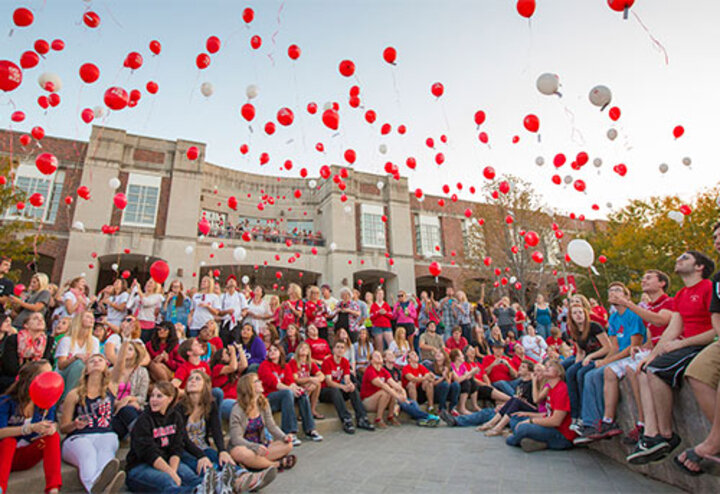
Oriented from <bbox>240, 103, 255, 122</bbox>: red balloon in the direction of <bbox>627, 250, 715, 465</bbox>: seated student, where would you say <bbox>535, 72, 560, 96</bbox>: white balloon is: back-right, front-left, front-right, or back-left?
front-left

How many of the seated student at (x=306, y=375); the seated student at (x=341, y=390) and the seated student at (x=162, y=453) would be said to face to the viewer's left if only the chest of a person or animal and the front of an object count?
0

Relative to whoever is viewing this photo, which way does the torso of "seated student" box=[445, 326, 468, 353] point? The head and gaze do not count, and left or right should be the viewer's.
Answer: facing the viewer

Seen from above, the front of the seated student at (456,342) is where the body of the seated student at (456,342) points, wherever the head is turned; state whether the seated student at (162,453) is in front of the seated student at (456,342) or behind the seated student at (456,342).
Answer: in front

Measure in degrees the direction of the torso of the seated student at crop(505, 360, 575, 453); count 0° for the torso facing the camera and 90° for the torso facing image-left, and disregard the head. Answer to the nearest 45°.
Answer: approximately 90°

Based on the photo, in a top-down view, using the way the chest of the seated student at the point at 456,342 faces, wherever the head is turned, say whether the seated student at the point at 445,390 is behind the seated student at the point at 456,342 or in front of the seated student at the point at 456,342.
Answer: in front

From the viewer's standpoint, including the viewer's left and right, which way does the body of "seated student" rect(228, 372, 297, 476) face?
facing the viewer and to the right of the viewer

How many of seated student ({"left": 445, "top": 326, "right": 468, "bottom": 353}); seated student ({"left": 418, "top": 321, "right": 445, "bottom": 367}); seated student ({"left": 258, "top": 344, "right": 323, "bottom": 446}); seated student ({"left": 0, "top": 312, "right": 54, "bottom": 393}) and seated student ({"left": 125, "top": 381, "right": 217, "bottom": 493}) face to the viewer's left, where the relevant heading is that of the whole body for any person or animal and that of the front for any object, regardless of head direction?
0

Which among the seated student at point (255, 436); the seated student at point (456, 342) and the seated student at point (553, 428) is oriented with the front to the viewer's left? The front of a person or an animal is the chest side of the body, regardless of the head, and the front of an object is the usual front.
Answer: the seated student at point (553, 428)

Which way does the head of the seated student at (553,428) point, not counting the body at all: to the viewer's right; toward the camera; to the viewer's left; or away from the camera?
to the viewer's left

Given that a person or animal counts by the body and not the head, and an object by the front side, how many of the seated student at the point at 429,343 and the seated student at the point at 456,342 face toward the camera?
2
